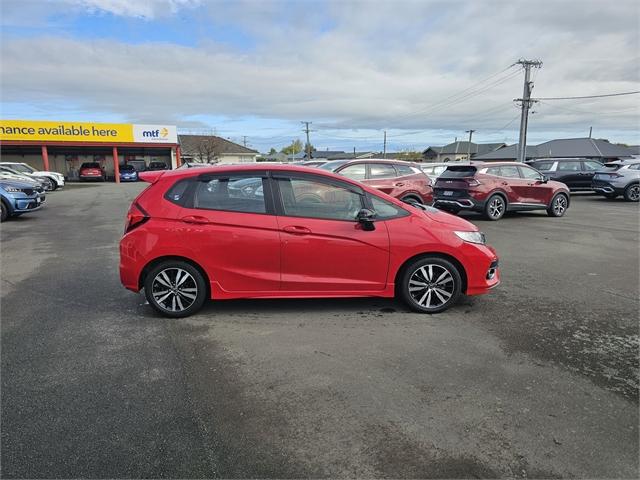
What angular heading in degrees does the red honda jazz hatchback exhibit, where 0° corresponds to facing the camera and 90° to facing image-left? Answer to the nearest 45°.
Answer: approximately 270°

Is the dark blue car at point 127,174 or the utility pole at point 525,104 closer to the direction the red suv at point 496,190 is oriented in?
the utility pole

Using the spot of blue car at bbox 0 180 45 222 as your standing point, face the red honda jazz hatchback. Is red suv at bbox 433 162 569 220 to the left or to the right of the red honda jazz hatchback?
left

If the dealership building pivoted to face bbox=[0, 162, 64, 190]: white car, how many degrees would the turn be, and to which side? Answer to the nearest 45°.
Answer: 0° — it already faces it

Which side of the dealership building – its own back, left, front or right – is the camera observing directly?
front

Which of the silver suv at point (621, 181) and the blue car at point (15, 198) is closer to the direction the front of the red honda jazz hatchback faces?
the silver suv

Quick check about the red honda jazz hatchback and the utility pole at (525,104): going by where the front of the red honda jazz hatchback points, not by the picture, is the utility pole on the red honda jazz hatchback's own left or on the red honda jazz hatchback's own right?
on the red honda jazz hatchback's own left

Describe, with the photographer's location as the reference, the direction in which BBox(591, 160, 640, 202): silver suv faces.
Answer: facing away from the viewer and to the right of the viewer

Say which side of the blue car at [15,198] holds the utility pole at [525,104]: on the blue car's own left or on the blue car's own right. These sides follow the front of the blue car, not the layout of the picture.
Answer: on the blue car's own left

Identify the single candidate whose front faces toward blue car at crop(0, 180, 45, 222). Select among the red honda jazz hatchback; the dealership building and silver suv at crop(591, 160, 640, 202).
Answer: the dealership building

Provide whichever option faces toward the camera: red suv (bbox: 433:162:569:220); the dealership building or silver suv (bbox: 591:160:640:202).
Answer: the dealership building

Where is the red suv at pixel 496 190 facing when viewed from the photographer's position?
facing away from the viewer and to the right of the viewer

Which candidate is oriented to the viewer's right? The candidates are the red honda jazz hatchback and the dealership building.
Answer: the red honda jazz hatchback

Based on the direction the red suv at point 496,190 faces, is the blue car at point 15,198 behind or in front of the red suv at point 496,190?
behind
